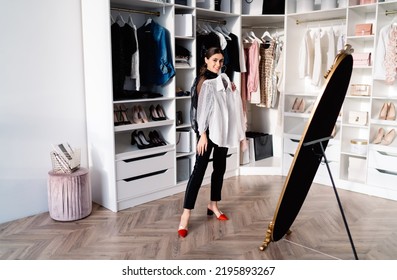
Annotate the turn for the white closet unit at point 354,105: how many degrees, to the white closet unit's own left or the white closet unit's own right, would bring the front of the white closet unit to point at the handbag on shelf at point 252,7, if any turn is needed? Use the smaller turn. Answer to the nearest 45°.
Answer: approximately 45° to the white closet unit's own right

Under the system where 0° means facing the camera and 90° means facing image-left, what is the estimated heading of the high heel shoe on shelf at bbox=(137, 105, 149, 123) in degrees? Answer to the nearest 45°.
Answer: approximately 315°

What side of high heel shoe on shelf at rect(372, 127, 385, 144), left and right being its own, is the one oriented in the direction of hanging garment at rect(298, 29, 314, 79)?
right

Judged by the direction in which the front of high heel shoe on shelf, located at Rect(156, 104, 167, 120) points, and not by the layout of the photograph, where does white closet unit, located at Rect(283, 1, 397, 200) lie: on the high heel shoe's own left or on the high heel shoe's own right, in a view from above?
on the high heel shoe's own left

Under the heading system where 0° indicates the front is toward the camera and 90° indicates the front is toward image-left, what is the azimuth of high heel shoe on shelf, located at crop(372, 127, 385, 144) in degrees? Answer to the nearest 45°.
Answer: approximately 45°

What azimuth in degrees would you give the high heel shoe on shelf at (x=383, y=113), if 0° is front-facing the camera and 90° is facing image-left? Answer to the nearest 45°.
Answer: approximately 45°

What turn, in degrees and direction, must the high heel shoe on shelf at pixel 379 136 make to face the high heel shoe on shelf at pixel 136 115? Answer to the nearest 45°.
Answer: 0° — it already faces it

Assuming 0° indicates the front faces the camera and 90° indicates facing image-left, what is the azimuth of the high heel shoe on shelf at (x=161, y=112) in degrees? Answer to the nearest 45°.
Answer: approximately 315°

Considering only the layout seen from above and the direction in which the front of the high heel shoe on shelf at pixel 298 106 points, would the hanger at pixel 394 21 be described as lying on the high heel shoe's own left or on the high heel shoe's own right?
on the high heel shoe's own left
